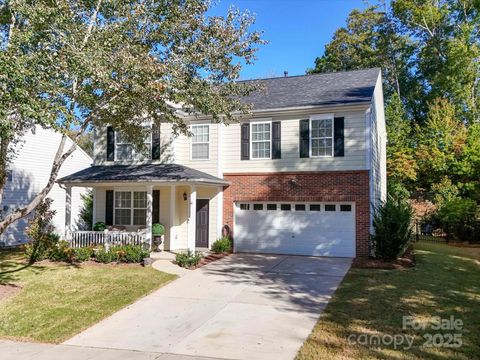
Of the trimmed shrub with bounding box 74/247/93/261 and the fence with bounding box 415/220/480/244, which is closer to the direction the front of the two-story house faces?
the trimmed shrub

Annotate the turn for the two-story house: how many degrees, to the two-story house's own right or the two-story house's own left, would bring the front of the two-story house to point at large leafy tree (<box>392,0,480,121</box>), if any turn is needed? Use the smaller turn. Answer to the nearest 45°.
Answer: approximately 135° to the two-story house's own left

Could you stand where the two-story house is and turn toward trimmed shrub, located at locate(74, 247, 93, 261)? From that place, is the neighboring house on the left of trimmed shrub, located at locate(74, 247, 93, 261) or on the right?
right

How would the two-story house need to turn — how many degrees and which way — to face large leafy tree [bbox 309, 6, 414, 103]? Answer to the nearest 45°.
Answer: approximately 135° to its left

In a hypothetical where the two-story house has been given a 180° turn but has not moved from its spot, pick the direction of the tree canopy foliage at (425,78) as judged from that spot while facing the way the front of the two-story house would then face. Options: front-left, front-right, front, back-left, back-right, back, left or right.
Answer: front-right

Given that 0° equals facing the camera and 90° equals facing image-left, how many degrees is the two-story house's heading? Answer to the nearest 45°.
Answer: approximately 0°

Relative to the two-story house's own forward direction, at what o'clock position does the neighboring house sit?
The neighboring house is roughly at 4 o'clock from the two-story house.

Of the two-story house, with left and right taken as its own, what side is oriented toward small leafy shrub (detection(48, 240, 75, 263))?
right

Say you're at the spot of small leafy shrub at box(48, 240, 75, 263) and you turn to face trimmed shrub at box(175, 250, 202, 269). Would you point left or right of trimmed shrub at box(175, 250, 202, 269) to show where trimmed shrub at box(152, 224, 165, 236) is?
left
